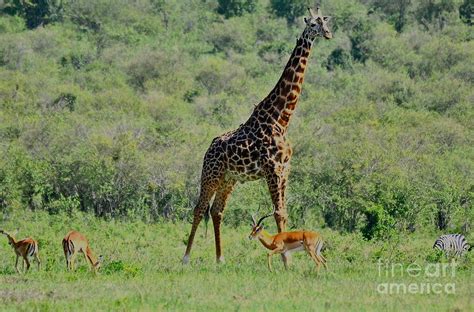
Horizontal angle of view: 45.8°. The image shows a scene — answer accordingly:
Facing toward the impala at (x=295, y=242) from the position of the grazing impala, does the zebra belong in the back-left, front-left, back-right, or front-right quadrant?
front-left

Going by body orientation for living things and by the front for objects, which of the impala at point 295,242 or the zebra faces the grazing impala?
the impala

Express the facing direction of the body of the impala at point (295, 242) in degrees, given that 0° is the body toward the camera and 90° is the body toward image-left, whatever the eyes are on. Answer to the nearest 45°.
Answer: approximately 90°

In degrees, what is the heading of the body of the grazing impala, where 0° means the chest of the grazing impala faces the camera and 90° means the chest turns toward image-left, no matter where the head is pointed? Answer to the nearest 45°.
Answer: approximately 225°

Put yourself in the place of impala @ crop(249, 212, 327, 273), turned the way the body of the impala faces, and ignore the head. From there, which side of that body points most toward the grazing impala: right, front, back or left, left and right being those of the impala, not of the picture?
front

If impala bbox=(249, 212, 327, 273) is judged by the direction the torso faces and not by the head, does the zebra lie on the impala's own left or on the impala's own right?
on the impala's own right

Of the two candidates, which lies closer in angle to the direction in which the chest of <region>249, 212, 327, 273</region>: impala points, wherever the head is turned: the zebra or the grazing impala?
the grazing impala
